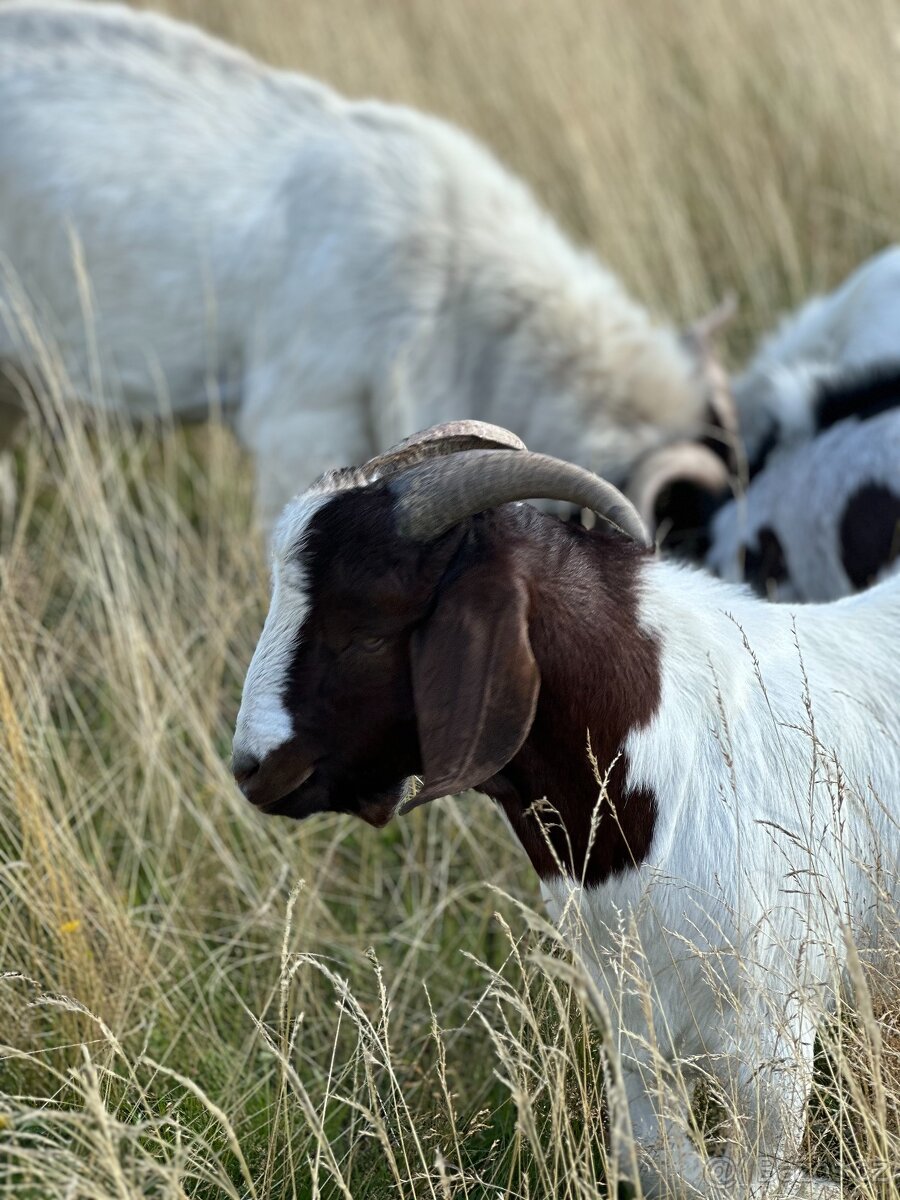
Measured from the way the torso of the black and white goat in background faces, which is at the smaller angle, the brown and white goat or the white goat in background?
the white goat in background

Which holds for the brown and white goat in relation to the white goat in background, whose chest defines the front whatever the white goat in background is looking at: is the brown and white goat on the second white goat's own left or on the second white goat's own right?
on the second white goat's own right

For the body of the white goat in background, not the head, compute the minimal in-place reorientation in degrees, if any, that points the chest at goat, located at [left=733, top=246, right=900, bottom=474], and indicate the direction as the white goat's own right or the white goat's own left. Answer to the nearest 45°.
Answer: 0° — it already faces it

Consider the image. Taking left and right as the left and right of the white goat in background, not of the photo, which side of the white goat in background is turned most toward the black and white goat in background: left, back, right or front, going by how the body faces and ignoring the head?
front

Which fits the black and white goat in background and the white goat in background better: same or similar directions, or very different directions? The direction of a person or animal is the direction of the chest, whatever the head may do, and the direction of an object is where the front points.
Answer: very different directions

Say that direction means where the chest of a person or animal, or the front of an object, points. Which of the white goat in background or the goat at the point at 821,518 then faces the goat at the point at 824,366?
the white goat in background

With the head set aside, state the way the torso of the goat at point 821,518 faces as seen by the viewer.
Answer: to the viewer's left

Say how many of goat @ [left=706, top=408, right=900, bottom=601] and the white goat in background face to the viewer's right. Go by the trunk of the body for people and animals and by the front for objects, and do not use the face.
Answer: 1

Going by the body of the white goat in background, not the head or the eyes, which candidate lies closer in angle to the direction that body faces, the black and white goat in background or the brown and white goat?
the black and white goat in background

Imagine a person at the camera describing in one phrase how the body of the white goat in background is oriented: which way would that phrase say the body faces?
to the viewer's right

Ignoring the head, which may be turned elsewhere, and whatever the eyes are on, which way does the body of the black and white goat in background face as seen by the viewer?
to the viewer's left

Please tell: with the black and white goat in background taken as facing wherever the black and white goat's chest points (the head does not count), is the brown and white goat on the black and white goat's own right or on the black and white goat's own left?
on the black and white goat's own left

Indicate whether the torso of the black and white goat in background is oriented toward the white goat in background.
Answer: yes

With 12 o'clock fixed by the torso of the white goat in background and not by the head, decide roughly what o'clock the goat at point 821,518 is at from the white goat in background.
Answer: The goat is roughly at 1 o'clock from the white goat in background.

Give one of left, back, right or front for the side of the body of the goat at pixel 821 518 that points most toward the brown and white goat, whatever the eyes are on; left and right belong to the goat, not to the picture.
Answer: left

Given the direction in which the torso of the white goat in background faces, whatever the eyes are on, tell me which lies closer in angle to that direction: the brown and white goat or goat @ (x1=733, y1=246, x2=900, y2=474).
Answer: the goat

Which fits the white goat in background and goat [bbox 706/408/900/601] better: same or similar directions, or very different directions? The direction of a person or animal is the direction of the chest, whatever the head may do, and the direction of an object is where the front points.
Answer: very different directions
